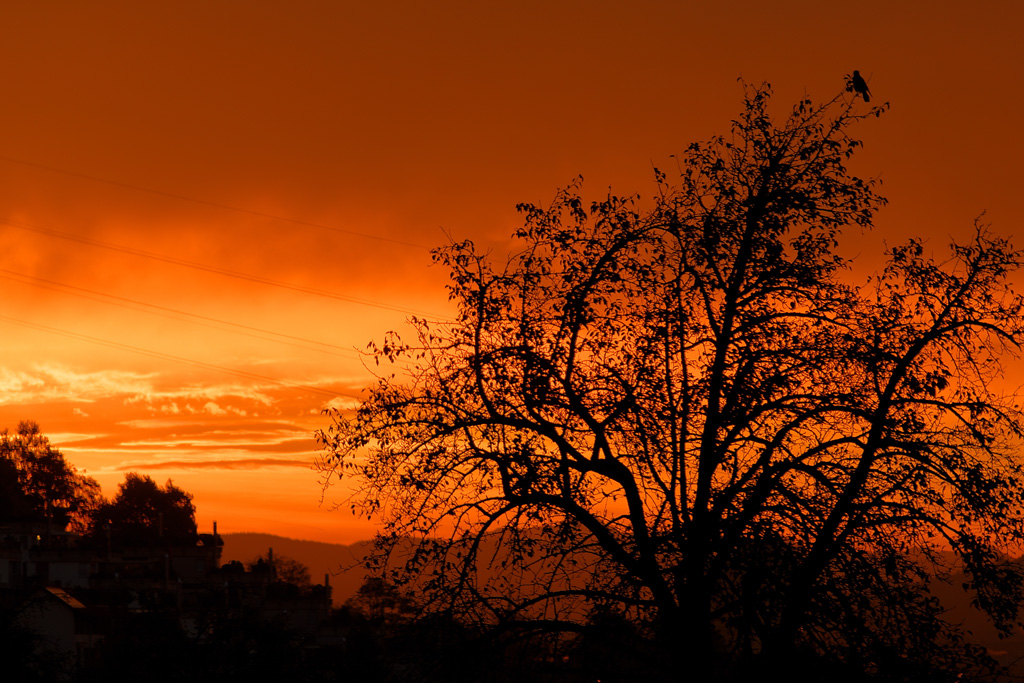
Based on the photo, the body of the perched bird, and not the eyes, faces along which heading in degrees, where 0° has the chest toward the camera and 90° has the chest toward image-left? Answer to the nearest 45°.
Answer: approximately 90°
